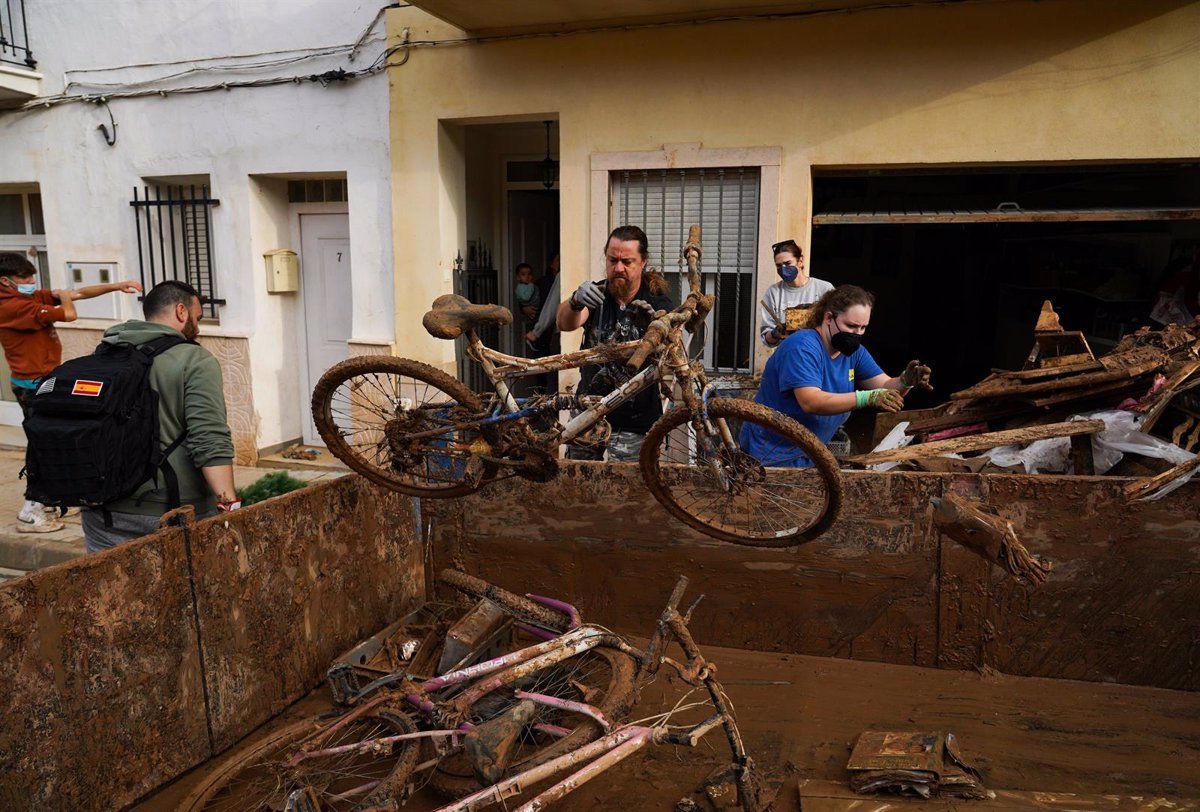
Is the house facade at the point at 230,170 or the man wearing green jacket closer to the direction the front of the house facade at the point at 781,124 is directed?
the man wearing green jacket

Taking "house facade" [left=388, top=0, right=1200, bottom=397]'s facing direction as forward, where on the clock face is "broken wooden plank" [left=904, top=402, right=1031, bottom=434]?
The broken wooden plank is roughly at 11 o'clock from the house facade.

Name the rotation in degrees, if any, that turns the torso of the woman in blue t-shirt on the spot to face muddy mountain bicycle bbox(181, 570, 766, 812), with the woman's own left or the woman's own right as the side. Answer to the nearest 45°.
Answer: approximately 90° to the woman's own right

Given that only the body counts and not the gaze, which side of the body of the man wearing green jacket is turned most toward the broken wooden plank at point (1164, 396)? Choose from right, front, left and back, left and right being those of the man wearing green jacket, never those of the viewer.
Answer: right

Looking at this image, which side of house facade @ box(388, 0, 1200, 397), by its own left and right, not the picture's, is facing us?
front

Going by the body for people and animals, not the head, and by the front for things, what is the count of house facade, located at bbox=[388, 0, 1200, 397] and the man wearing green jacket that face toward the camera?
1

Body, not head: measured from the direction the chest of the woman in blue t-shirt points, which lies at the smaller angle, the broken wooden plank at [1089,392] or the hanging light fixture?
the broken wooden plank

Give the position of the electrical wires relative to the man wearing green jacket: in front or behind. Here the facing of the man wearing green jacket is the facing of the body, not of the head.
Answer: in front

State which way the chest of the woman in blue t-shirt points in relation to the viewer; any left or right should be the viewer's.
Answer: facing the viewer and to the right of the viewer

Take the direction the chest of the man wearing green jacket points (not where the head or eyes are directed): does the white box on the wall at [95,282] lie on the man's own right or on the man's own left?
on the man's own left

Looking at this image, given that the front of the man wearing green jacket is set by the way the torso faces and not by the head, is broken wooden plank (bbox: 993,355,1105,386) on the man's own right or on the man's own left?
on the man's own right

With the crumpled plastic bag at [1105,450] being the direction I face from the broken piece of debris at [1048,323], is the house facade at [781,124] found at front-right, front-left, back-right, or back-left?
back-right

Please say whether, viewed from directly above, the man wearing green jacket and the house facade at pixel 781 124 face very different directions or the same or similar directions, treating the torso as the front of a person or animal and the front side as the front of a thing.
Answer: very different directions

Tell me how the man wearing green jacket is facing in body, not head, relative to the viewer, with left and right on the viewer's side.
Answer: facing away from the viewer and to the right of the viewer

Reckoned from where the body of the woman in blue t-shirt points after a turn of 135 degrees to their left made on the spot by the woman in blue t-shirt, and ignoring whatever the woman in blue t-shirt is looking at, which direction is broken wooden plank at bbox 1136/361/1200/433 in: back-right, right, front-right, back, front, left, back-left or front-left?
right
